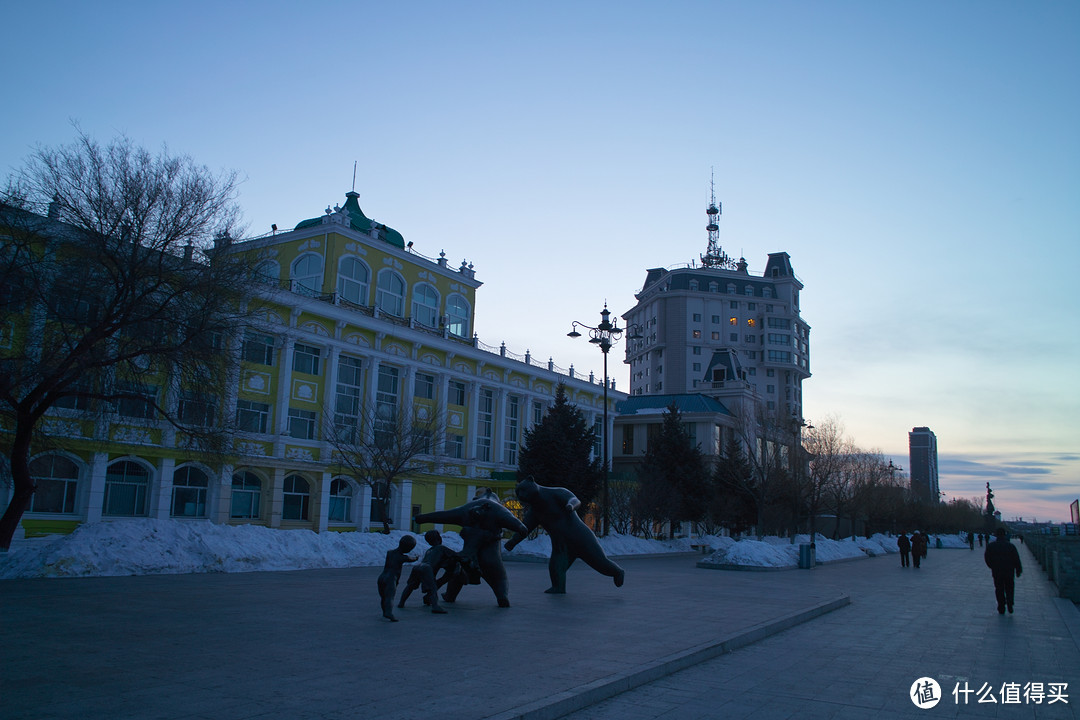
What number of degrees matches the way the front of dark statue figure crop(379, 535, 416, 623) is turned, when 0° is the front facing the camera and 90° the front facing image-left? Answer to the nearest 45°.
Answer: approximately 270°

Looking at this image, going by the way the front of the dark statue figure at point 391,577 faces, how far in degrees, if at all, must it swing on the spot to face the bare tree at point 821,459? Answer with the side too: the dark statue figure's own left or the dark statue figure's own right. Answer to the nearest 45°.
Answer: approximately 45° to the dark statue figure's own left

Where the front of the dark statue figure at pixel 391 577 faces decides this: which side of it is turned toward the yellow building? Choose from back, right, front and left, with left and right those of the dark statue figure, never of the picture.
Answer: left

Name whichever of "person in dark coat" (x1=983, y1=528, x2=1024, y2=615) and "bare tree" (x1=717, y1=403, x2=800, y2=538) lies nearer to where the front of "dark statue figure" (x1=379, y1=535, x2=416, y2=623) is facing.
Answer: the person in dark coat

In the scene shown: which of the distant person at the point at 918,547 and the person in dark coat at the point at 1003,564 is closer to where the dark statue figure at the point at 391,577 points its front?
the person in dark coat

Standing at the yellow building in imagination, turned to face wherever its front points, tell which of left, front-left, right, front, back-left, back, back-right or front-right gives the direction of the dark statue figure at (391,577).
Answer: front-right

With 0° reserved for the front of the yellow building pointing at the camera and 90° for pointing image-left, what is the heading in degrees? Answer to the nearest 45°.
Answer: approximately 315°

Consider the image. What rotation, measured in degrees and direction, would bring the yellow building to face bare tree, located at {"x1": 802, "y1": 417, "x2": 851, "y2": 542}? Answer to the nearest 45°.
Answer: approximately 45° to its left

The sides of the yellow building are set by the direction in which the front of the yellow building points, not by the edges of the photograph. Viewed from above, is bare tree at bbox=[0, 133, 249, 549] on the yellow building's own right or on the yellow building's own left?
on the yellow building's own right

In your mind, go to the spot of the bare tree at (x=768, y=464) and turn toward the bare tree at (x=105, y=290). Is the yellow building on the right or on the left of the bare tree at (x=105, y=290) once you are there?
right
